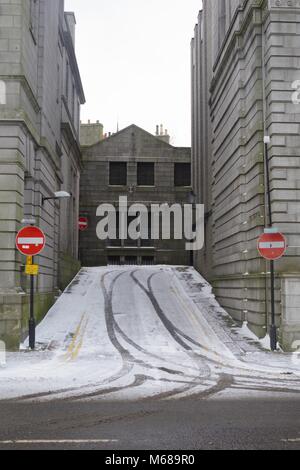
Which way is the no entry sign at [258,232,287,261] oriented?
toward the camera

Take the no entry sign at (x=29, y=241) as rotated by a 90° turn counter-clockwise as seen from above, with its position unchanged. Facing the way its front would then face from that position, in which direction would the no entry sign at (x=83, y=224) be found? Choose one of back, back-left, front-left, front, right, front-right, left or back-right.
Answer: left

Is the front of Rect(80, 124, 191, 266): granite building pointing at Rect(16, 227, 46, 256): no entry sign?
yes

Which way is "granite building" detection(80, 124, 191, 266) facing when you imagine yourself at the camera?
facing the viewer

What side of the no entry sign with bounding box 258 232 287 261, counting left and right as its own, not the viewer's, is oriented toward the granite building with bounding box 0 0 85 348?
right

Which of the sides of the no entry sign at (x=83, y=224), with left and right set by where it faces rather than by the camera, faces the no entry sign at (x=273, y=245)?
front

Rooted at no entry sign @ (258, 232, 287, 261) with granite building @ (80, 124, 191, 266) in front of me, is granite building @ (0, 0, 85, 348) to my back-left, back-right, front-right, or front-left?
front-left

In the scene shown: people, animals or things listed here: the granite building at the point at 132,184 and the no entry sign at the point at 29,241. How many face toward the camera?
2

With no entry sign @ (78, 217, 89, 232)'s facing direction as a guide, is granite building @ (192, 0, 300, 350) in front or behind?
in front

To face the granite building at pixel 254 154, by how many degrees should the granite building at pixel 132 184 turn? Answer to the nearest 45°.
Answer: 0° — it already faces it
